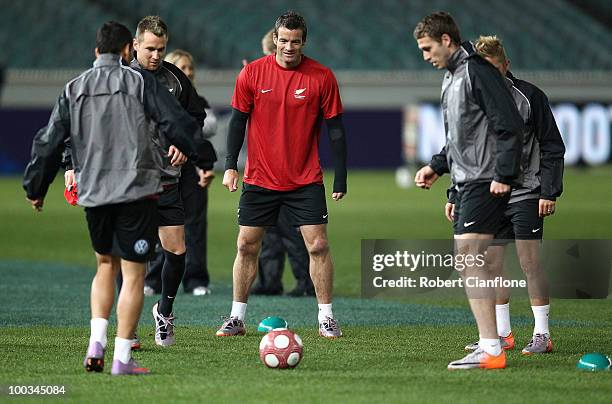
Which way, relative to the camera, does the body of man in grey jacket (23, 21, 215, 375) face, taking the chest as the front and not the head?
away from the camera

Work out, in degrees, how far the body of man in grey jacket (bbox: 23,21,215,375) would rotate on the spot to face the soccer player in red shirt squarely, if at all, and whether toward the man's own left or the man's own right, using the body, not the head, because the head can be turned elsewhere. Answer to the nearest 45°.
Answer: approximately 45° to the man's own right

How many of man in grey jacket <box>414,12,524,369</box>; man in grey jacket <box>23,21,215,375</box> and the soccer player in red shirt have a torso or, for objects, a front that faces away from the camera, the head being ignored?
1

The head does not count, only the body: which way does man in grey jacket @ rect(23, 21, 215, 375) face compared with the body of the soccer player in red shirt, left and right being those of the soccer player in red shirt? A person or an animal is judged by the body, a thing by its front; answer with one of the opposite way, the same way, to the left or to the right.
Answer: the opposite way

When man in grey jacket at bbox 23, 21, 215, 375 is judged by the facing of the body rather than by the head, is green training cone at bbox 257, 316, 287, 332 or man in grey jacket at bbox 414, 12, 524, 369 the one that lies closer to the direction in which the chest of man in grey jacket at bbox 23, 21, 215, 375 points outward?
the green training cone

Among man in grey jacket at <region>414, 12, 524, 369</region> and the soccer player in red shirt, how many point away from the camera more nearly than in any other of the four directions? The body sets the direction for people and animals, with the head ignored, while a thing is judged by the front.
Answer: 0

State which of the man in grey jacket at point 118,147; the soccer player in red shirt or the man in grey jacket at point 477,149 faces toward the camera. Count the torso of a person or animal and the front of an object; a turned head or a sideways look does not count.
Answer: the soccer player in red shirt

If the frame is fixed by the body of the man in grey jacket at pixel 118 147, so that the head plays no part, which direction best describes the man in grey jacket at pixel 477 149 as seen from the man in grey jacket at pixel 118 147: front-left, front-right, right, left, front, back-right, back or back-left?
right

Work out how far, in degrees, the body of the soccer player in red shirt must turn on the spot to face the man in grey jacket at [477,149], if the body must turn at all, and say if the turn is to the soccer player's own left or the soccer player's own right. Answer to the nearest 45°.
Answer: approximately 45° to the soccer player's own left

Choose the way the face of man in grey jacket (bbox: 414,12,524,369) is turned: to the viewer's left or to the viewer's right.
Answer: to the viewer's left

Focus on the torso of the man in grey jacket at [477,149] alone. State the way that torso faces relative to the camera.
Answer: to the viewer's left

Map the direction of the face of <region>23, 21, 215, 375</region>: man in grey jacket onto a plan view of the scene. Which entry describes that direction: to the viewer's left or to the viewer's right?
to the viewer's right

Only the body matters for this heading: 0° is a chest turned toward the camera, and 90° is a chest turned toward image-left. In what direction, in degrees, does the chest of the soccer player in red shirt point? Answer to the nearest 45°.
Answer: approximately 0°

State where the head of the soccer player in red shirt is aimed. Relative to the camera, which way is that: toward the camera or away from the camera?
toward the camera

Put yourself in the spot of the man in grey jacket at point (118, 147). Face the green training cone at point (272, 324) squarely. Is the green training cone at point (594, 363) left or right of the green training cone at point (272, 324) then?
right

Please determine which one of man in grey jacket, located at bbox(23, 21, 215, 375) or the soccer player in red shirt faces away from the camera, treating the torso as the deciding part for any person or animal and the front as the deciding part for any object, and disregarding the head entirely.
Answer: the man in grey jacket
